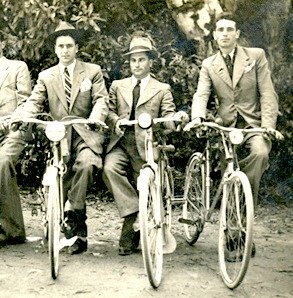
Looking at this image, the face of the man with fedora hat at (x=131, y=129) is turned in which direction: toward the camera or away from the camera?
toward the camera

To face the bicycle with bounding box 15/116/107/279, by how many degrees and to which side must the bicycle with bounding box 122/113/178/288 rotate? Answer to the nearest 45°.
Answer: approximately 90° to its right

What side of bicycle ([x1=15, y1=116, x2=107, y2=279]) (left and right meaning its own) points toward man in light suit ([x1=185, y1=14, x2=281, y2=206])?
left

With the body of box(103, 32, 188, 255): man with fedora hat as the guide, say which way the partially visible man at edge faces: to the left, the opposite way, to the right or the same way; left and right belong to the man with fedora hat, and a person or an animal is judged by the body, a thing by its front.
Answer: the same way

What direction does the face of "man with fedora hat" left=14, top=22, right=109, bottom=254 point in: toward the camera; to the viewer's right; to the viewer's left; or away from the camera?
toward the camera

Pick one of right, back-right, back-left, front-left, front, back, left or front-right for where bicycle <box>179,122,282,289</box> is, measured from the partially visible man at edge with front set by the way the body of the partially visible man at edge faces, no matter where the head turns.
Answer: front-left

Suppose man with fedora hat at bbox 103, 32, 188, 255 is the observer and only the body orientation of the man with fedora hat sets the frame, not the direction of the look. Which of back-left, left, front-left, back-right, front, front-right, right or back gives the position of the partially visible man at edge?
right

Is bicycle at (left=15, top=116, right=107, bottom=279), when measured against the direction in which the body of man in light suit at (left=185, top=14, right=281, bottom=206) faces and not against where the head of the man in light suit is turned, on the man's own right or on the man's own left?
on the man's own right

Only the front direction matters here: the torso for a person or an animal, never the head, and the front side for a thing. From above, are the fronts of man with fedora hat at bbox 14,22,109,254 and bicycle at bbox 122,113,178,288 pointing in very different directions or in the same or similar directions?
same or similar directions

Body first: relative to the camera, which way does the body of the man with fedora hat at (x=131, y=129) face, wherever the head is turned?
toward the camera

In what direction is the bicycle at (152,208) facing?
toward the camera

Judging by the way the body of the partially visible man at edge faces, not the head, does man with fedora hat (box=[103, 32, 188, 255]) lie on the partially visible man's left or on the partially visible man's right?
on the partially visible man's left

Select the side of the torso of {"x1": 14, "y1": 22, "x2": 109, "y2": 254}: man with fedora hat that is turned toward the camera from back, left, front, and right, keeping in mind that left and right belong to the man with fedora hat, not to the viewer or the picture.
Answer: front

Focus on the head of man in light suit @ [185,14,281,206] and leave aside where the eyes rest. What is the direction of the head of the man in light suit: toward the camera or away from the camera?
toward the camera
